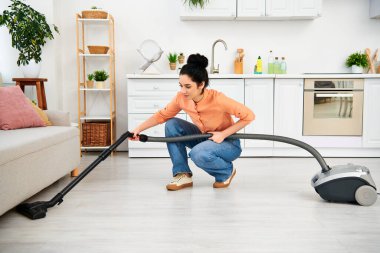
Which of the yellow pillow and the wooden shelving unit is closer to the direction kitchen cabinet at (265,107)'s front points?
the yellow pillow

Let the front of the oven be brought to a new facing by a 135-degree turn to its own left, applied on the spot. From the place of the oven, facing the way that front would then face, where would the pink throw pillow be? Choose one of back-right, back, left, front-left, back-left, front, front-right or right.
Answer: back

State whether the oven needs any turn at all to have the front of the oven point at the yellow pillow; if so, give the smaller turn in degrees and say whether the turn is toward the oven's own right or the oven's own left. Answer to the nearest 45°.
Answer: approximately 45° to the oven's own right

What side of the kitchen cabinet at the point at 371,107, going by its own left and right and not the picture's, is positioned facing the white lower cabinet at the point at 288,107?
right

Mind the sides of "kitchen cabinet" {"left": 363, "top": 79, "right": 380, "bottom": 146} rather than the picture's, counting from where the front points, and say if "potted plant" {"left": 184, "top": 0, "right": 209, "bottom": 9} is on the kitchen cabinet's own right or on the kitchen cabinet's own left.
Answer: on the kitchen cabinet's own right

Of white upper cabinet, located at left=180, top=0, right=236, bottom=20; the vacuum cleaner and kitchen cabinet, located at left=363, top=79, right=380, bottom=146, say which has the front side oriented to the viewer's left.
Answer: the vacuum cleaner

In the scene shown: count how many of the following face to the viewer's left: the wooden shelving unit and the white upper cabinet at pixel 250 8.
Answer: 0

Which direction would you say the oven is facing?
toward the camera

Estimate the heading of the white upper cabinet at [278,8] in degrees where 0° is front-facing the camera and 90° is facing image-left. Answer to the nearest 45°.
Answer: approximately 0°

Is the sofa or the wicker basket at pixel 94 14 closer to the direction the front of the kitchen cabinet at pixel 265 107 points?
the sofa

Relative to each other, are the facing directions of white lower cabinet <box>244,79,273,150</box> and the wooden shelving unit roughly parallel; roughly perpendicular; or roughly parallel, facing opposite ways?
roughly parallel

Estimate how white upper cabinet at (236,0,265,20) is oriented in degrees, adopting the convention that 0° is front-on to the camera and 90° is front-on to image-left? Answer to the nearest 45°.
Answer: approximately 0°

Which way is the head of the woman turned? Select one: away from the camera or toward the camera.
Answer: toward the camera

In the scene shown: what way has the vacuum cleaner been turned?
to the viewer's left

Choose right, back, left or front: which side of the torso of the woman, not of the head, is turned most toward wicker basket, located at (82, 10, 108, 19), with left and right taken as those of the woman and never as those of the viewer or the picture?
right

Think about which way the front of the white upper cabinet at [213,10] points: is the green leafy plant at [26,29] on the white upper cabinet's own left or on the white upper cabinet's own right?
on the white upper cabinet's own right
